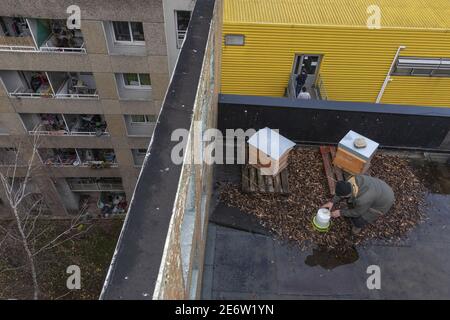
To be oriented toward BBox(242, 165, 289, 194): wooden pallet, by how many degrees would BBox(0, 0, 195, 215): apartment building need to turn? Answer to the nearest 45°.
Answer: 0° — it already faces it

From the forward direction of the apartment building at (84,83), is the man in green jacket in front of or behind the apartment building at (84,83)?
in front

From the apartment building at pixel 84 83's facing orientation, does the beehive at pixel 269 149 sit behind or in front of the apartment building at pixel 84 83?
in front

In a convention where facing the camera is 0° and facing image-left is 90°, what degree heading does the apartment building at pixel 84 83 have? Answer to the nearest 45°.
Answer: approximately 0°

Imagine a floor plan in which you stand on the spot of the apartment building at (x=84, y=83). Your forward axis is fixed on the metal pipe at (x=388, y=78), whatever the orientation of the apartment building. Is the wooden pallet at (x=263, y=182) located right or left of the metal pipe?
right

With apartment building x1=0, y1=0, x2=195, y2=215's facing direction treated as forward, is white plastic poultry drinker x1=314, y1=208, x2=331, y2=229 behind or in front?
in front

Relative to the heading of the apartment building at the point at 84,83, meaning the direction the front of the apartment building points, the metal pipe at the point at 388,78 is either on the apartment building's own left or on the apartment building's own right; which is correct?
on the apartment building's own left

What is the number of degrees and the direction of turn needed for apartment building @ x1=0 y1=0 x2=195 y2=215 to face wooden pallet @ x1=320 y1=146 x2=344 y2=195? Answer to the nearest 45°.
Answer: approximately 45° to its left
